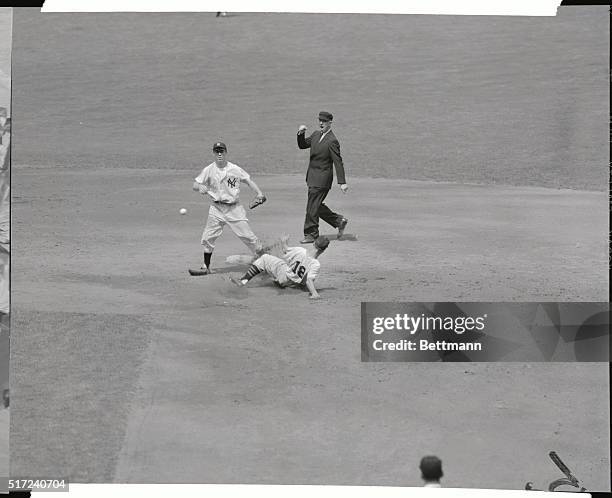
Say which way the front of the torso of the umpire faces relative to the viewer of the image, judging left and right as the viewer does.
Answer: facing the viewer and to the left of the viewer

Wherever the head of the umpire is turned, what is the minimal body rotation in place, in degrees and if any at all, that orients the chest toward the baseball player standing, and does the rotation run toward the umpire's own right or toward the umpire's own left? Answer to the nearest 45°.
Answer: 0° — they already face them

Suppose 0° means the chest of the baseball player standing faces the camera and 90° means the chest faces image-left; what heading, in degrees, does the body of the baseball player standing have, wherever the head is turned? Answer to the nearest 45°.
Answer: approximately 0°

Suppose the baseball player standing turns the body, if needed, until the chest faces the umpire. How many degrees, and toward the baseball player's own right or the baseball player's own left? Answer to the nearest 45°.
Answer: approximately 135° to the baseball player's own left

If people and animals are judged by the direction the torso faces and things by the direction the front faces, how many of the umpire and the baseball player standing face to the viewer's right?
0
